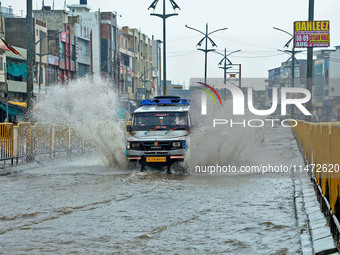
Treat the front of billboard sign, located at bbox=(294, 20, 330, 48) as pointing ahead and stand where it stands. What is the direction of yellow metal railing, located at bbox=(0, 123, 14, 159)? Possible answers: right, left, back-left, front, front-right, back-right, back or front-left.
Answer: front-right

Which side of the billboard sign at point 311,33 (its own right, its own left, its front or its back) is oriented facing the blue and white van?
front

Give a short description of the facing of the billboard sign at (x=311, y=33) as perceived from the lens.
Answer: facing the viewer

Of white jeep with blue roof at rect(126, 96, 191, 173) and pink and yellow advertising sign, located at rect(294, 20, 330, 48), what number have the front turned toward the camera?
2

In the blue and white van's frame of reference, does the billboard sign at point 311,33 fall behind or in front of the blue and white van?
behind

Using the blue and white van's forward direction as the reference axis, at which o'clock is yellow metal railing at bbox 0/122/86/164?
The yellow metal railing is roughly at 4 o'clock from the blue and white van.

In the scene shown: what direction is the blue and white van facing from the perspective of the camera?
toward the camera

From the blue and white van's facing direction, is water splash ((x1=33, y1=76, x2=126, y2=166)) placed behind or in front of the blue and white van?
behind

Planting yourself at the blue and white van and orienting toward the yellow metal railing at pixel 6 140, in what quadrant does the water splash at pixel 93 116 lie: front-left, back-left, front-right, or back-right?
front-right
